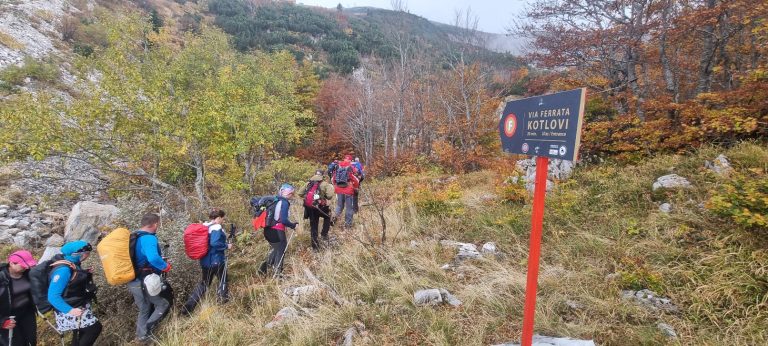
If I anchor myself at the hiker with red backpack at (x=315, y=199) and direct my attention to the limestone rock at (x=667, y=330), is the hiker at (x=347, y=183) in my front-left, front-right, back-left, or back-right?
back-left

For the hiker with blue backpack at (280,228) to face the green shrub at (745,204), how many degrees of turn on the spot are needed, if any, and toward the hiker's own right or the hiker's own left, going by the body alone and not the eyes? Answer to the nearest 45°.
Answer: approximately 45° to the hiker's own right

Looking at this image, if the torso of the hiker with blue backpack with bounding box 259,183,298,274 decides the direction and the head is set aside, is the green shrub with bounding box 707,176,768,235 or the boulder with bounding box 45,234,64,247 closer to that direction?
the green shrub

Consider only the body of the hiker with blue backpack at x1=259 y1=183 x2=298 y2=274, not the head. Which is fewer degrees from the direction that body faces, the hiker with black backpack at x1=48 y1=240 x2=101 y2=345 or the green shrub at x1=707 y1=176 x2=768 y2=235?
the green shrub

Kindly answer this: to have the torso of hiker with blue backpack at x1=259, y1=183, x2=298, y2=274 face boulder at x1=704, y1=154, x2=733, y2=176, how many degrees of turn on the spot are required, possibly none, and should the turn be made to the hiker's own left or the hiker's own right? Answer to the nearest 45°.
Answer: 0° — they already face it

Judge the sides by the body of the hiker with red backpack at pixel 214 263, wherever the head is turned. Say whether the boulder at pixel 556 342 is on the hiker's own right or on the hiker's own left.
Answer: on the hiker's own right
